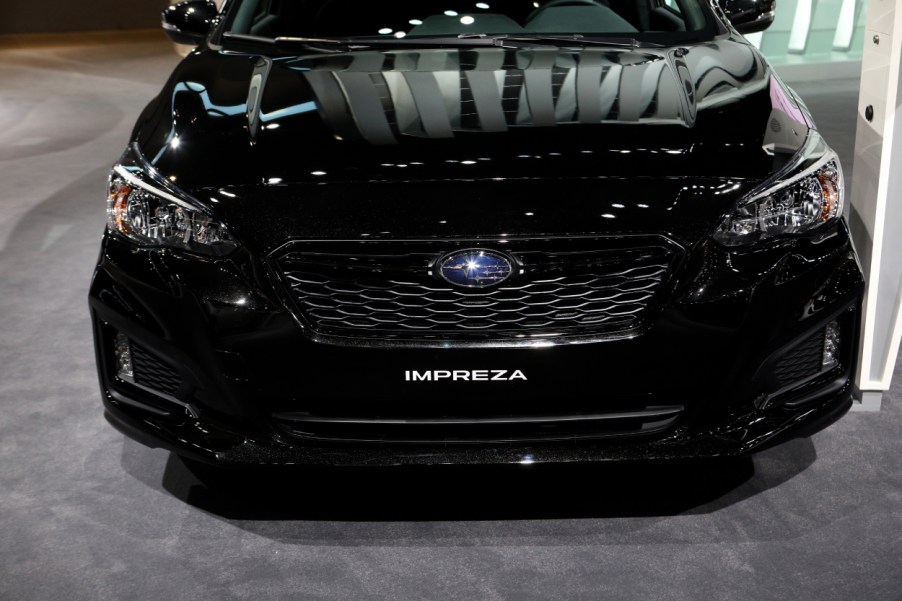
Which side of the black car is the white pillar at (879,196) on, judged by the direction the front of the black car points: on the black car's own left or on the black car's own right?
on the black car's own left

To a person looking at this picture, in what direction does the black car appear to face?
facing the viewer
